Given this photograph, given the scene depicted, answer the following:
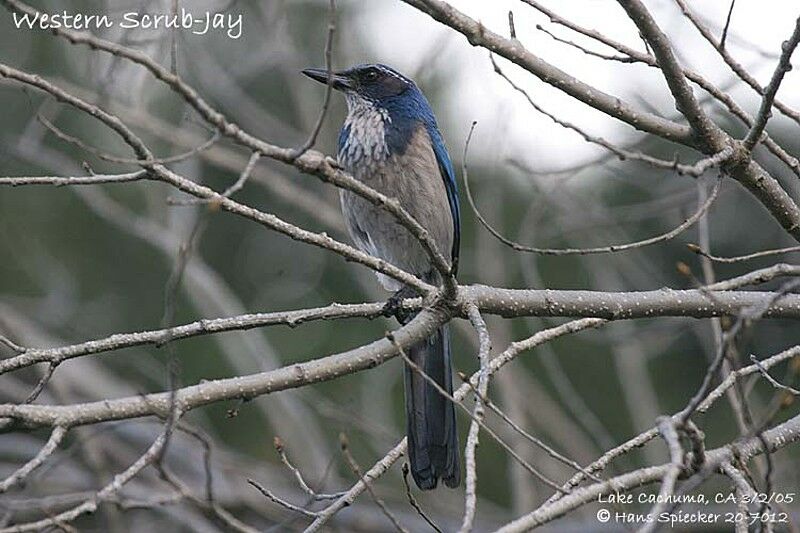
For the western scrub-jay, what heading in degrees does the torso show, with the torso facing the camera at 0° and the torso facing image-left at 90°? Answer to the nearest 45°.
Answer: approximately 45°

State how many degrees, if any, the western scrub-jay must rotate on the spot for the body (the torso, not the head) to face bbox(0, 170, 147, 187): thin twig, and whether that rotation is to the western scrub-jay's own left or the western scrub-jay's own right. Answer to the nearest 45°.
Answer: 0° — it already faces it

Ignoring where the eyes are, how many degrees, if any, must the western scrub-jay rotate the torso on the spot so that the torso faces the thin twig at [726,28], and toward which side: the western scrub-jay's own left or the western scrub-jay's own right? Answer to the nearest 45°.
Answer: approximately 90° to the western scrub-jay's own left

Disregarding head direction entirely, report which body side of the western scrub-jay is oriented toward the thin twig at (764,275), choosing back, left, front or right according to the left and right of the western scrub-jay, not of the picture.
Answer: left

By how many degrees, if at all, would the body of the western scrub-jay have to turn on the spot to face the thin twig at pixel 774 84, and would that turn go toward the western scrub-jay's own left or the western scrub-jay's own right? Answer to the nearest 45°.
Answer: approximately 90° to the western scrub-jay's own left
